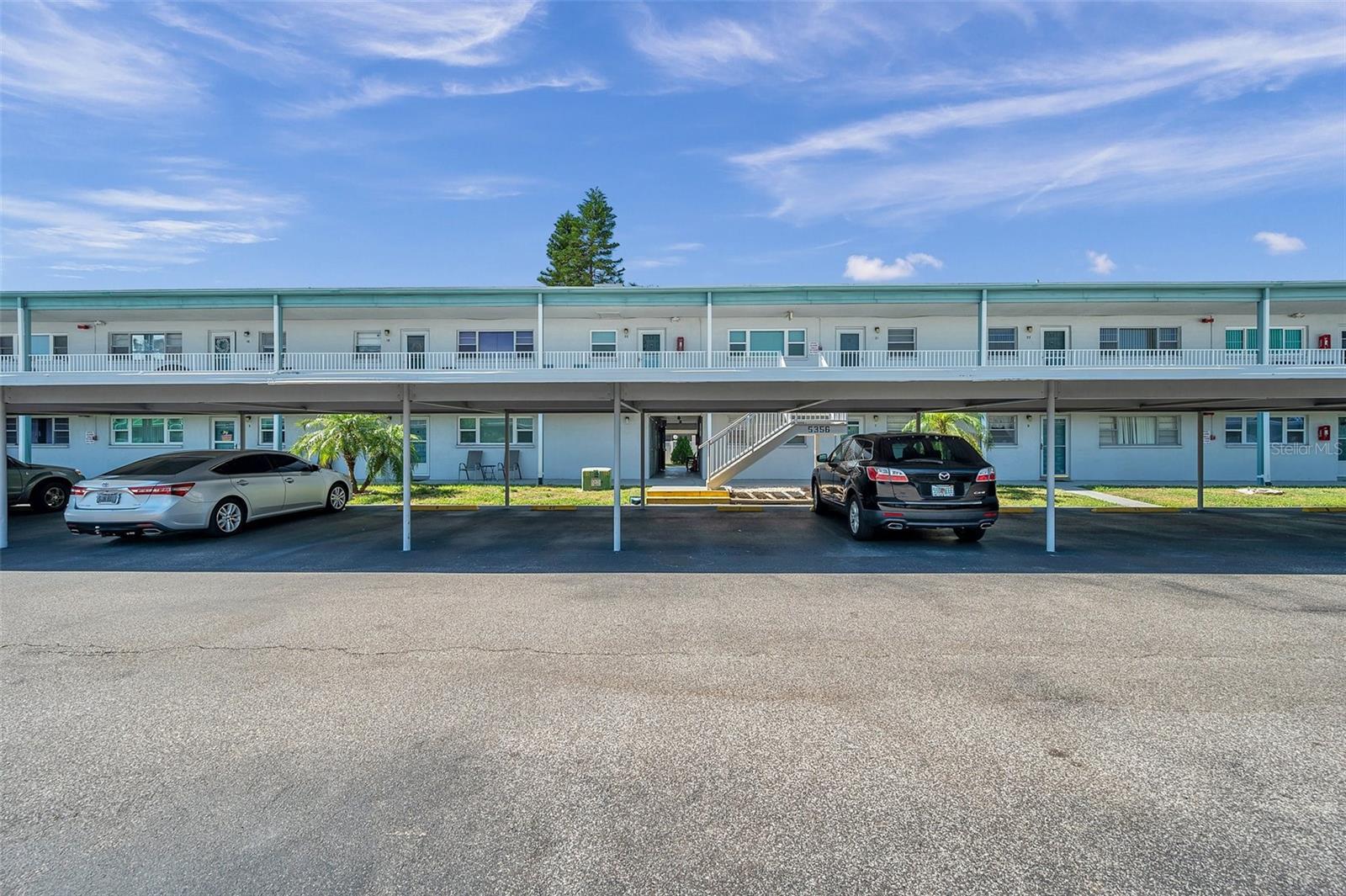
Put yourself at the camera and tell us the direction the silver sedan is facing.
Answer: facing away from the viewer and to the right of the viewer

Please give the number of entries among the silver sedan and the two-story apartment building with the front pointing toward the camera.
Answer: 1

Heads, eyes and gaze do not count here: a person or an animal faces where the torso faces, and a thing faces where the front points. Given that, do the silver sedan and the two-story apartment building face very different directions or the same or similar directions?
very different directions

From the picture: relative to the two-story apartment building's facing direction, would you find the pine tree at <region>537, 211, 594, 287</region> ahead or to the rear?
to the rear

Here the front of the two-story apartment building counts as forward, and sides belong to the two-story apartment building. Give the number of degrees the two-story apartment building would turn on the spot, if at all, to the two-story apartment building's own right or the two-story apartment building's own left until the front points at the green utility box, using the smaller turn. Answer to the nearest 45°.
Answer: approximately 45° to the two-story apartment building's own right

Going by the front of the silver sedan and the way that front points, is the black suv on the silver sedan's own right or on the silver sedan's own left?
on the silver sedan's own right

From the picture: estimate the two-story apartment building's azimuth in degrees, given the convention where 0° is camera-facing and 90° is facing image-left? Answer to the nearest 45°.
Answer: approximately 0°
